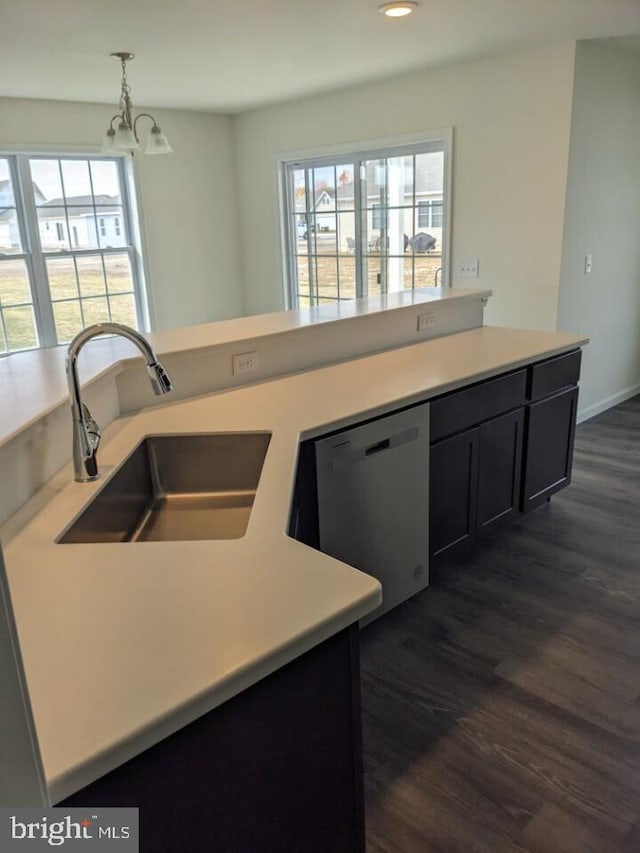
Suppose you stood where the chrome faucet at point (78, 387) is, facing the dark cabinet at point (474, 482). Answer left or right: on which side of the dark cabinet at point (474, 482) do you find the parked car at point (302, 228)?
left

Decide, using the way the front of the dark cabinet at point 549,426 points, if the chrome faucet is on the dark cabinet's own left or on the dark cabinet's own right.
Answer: on the dark cabinet's own right

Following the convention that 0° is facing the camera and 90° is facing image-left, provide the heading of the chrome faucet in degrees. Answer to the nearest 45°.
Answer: approximately 315°

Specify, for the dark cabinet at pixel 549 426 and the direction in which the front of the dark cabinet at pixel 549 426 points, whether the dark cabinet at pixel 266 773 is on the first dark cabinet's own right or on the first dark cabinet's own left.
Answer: on the first dark cabinet's own right

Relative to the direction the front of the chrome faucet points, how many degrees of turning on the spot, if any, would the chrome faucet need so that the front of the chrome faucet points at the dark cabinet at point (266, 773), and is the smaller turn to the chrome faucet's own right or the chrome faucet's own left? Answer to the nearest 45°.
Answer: approximately 45° to the chrome faucet's own right

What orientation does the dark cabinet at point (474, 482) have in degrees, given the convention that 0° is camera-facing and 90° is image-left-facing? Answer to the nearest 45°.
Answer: approximately 315°

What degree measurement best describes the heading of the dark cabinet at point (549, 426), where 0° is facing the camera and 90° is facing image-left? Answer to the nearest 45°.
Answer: approximately 315°
